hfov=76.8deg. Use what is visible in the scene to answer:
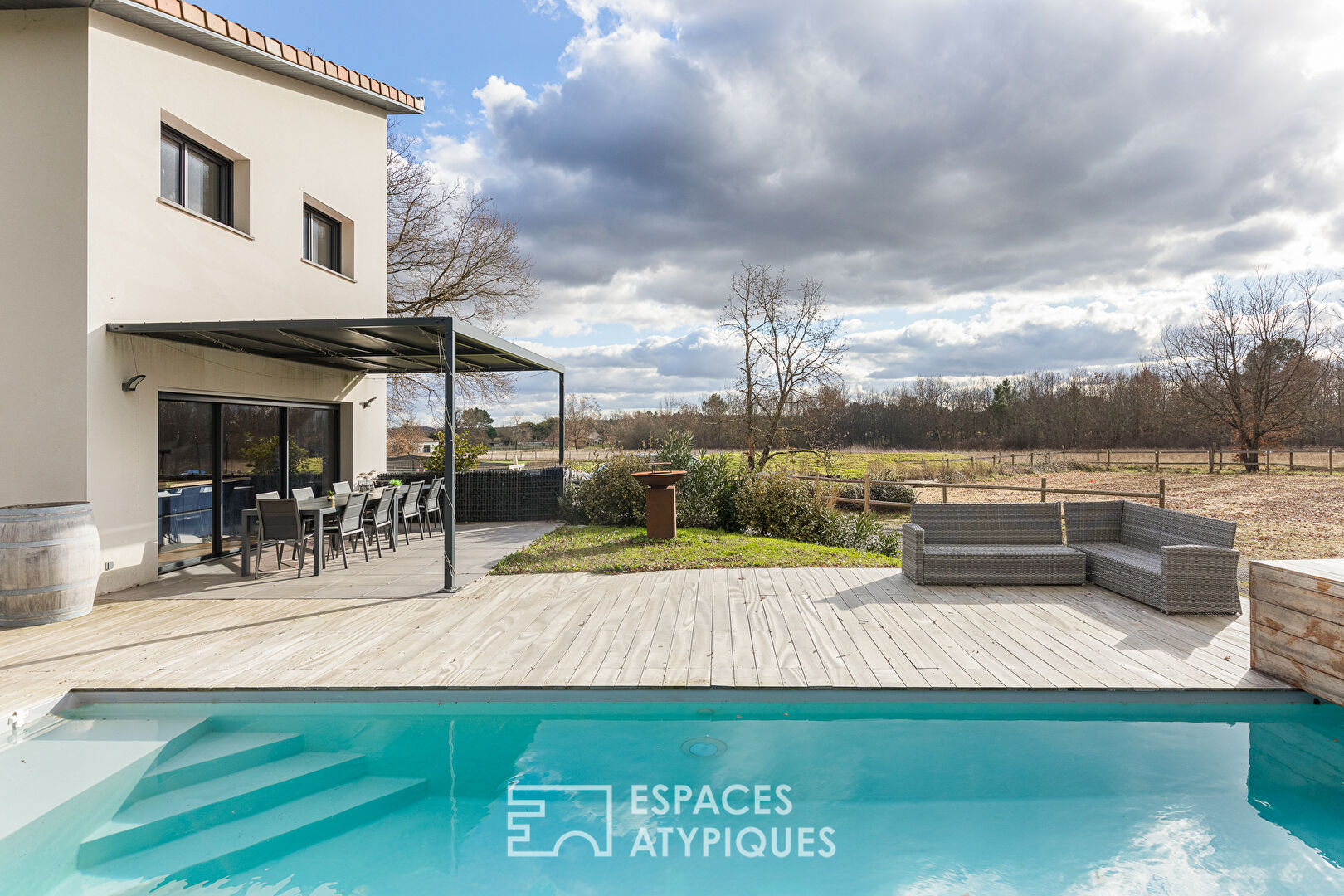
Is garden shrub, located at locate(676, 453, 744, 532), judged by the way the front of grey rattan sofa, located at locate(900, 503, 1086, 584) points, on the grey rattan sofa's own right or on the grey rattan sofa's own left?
on the grey rattan sofa's own right

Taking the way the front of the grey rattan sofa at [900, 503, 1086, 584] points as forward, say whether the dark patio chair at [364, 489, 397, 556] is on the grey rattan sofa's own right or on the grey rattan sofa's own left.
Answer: on the grey rattan sofa's own right

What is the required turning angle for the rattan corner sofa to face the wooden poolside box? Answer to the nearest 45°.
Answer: approximately 45° to its left

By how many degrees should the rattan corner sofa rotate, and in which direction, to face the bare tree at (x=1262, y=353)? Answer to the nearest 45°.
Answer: approximately 135° to its right

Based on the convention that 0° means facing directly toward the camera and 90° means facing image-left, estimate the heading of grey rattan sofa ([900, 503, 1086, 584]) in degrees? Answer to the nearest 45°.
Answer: approximately 0°

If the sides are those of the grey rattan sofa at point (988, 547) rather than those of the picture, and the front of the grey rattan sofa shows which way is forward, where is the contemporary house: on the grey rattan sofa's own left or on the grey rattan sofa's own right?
on the grey rattan sofa's own right

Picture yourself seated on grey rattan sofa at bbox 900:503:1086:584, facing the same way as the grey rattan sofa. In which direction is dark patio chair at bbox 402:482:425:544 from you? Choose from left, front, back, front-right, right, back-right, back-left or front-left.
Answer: right

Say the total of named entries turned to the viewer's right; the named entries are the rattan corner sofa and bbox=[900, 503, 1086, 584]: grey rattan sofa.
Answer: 0

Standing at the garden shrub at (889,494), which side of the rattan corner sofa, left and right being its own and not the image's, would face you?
right

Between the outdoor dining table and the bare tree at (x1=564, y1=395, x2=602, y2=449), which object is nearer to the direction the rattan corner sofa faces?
the outdoor dining table

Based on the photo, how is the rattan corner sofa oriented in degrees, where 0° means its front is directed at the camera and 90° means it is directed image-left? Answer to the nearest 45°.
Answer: approximately 45°

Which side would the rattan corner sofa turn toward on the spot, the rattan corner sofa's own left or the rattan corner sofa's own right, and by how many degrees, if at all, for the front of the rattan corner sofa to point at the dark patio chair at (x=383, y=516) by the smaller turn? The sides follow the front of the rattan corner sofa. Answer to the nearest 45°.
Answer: approximately 45° to the rattan corner sofa's own right
